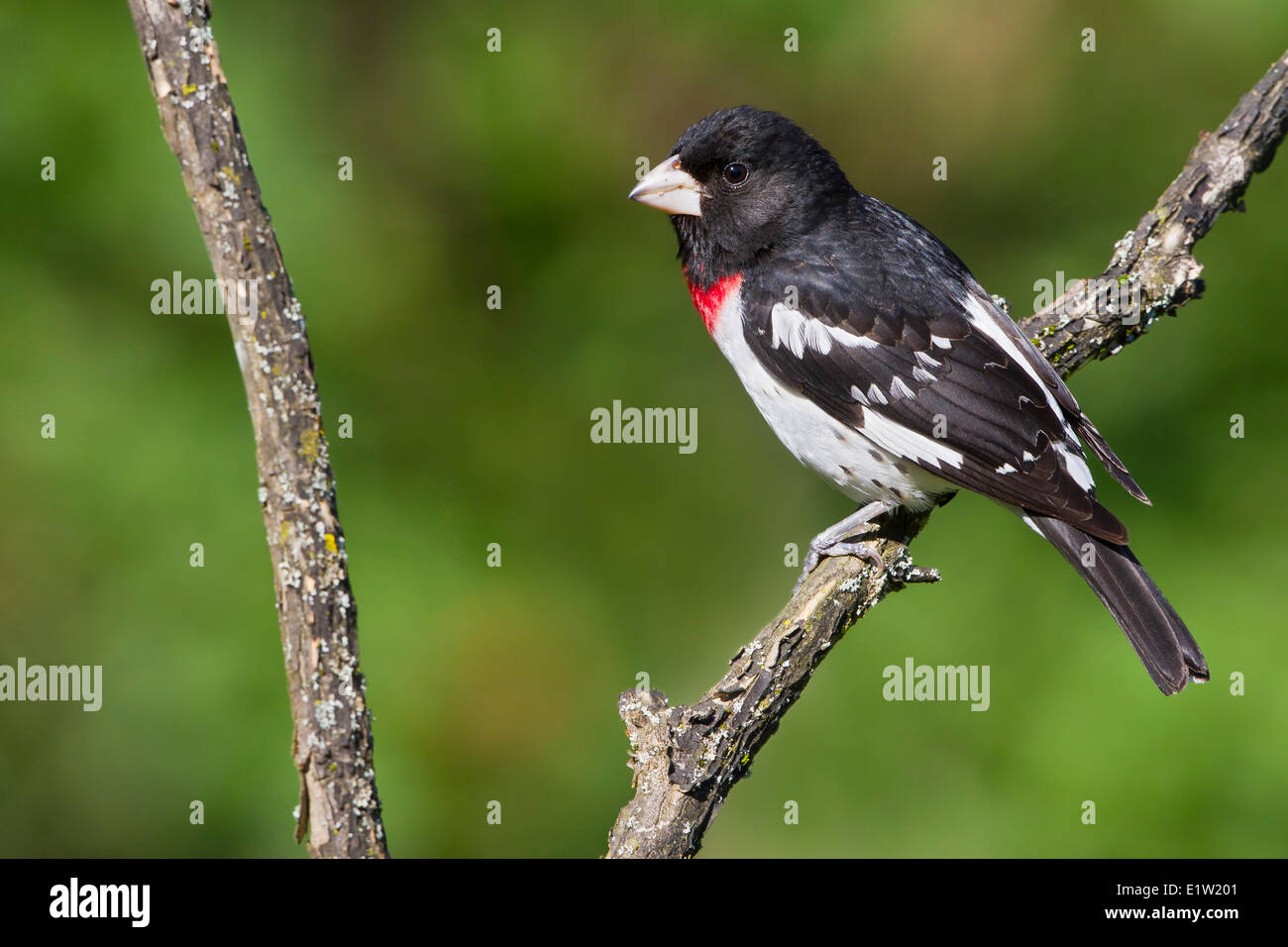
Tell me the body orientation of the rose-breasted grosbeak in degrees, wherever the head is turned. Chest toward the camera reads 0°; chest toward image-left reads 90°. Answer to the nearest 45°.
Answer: approximately 90°
